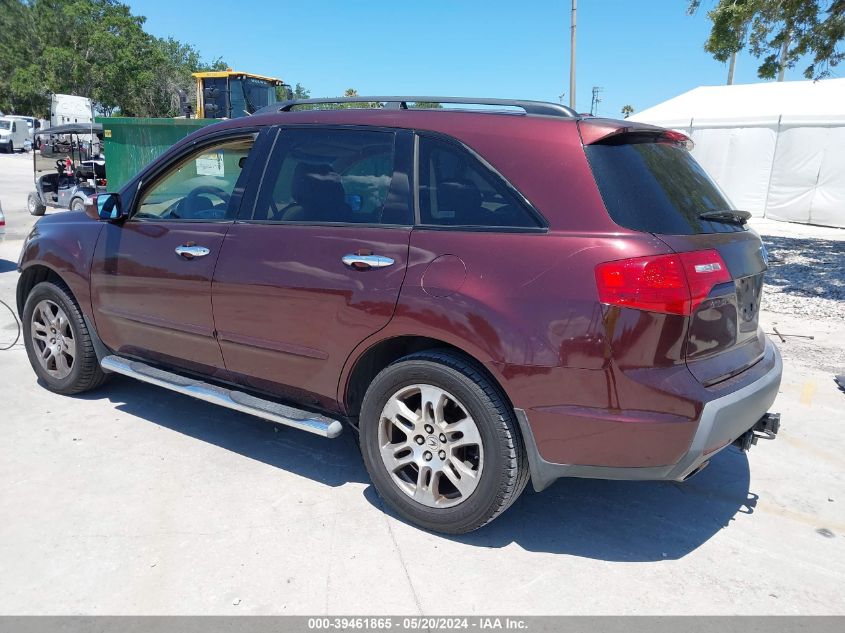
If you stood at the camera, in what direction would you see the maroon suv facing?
facing away from the viewer and to the left of the viewer

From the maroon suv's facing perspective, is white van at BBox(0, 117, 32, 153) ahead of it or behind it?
ahead

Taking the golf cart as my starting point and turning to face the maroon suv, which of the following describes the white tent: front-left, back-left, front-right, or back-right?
front-left

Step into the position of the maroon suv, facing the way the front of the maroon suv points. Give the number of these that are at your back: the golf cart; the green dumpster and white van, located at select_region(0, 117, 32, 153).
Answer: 0

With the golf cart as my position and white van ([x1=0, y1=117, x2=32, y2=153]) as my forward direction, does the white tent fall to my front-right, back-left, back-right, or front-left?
back-right

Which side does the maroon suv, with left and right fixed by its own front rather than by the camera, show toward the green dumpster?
front

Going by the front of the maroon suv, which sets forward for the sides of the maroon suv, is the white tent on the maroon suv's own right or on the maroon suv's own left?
on the maroon suv's own right

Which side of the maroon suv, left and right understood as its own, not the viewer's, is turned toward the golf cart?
front

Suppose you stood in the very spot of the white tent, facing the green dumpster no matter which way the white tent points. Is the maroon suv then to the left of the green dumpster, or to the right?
left

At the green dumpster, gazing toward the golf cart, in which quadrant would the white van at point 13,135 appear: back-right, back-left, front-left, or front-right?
front-right

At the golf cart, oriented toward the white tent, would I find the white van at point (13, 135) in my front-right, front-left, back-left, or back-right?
back-left
